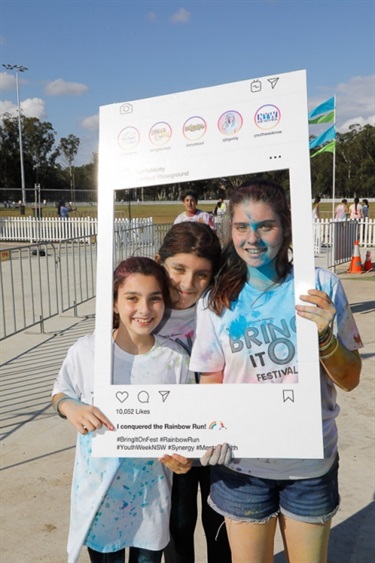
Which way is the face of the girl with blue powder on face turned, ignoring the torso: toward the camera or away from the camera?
toward the camera

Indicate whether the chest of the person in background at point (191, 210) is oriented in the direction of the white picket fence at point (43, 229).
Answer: no

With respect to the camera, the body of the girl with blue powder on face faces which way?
toward the camera

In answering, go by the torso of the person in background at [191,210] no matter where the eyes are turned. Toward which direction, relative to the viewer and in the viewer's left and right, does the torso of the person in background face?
facing the viewer

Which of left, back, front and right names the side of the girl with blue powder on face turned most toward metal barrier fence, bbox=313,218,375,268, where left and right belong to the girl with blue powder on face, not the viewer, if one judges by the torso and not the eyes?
back

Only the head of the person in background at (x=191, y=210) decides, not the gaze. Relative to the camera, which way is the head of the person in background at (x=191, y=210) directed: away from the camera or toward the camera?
toward the camera

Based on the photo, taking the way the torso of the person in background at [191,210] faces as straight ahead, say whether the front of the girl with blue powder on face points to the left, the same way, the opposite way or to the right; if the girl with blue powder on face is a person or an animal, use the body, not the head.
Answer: the same way

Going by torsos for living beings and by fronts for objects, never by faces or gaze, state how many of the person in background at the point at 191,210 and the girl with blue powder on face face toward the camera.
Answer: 2
